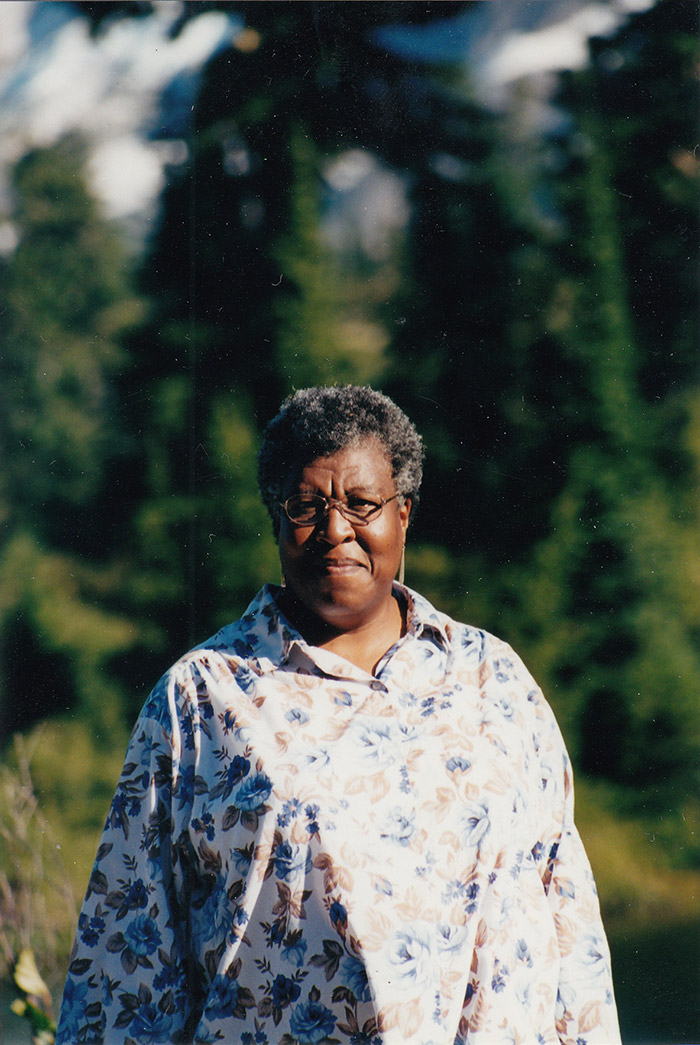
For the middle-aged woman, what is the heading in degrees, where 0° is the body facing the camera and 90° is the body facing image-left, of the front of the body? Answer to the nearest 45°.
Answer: approximately 0°

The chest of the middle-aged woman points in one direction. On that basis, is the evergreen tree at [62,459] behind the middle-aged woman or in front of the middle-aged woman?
behind
